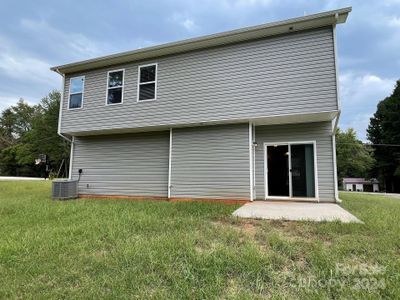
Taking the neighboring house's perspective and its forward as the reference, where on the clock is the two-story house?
The two-story house is roughly at 12 o'clock from the neighboring house.

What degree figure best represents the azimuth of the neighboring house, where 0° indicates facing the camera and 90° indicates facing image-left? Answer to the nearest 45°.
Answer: approximately 0°

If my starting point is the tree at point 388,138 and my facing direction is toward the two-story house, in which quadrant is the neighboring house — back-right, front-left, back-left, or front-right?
back-right
